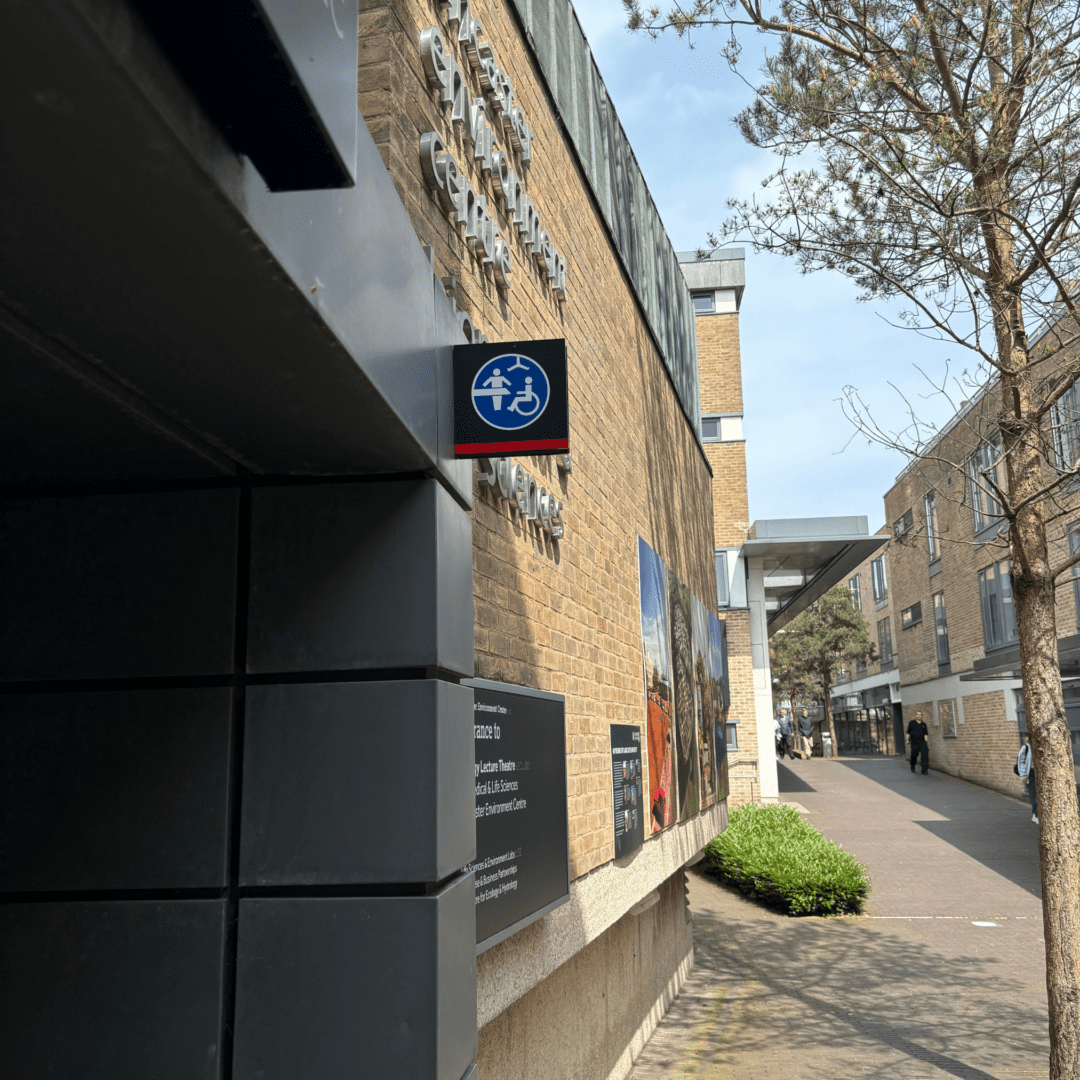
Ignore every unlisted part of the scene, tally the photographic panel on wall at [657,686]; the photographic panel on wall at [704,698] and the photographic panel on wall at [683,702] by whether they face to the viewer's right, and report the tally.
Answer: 3

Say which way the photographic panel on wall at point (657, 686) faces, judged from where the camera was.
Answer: facing to the right of the viewer

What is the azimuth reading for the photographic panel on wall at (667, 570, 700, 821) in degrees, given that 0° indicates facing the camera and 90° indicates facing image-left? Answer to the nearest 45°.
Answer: approximately 270°

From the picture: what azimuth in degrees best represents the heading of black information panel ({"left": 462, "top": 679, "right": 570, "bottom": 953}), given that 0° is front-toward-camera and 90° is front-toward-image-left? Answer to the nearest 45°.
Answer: approximately 315°

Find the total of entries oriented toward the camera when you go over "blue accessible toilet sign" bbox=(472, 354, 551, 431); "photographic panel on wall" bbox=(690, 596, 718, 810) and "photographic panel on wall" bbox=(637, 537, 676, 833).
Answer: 1

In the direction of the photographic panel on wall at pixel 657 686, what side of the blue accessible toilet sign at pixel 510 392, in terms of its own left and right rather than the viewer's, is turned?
back

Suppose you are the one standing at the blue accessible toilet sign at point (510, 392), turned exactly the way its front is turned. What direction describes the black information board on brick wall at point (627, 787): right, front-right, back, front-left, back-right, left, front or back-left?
back

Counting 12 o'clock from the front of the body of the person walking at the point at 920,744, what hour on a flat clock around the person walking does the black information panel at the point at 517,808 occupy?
The black information panel is roughly at 12 o'clock from the person walking.

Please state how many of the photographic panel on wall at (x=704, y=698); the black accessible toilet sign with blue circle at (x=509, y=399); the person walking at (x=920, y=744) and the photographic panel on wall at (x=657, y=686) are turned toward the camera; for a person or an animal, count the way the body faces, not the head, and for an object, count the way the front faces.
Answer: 2

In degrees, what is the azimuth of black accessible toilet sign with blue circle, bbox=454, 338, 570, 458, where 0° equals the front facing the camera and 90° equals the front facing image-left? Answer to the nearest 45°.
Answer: approximately 0°

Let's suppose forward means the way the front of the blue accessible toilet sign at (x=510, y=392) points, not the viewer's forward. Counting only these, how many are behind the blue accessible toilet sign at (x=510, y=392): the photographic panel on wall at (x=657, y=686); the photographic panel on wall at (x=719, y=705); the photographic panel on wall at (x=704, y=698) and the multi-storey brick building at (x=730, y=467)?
4

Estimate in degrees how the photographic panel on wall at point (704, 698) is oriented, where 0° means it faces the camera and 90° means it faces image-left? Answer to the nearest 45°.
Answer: approximately 270°

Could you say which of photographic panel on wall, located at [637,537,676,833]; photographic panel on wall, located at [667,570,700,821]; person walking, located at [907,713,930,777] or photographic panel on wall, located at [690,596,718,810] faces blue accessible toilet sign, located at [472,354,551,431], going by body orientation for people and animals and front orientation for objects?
the person walking

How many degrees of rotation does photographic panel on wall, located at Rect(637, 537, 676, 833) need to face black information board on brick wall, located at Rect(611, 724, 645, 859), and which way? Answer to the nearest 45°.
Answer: approximately 90° to its right
